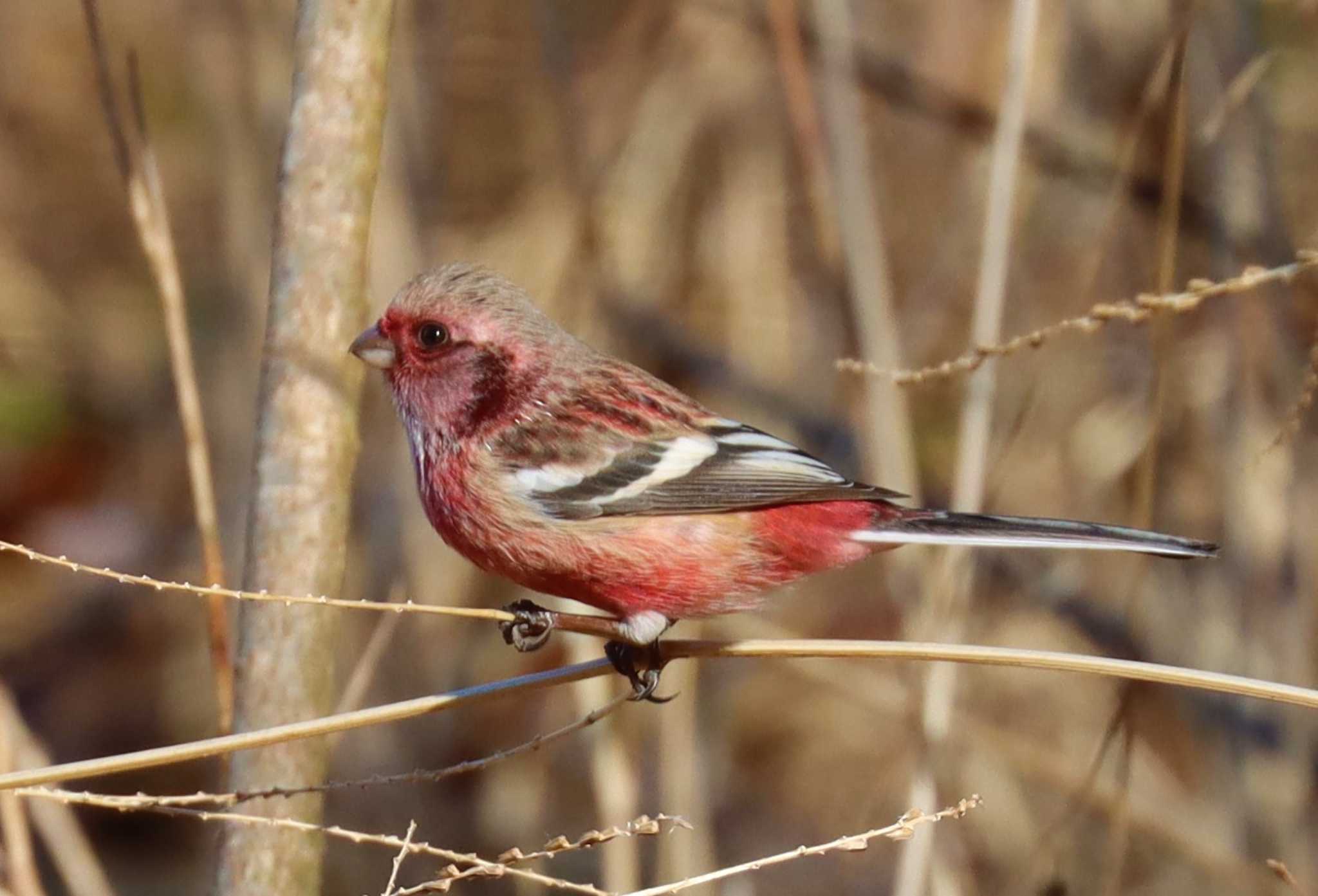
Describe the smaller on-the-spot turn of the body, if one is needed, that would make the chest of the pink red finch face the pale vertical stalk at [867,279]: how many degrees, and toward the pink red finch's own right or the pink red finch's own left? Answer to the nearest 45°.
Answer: approximately 135° to the pink red finch's own right

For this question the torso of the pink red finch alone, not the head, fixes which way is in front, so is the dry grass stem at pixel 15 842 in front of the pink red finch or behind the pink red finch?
in front

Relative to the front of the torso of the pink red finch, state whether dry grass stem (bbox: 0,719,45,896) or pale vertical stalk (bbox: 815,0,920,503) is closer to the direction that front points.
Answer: the dry grass stem

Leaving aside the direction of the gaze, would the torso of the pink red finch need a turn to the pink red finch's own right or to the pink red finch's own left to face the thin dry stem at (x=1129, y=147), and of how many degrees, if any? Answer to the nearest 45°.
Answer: approximately 180°

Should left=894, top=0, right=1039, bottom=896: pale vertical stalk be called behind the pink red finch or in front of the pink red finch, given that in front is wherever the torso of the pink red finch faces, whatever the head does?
behind

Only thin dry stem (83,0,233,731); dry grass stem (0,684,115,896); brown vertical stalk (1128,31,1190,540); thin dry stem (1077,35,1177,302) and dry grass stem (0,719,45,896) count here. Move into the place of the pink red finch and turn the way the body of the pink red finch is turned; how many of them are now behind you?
2

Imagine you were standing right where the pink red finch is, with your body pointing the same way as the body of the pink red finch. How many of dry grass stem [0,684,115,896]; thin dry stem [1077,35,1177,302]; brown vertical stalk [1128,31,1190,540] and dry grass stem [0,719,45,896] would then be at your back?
2

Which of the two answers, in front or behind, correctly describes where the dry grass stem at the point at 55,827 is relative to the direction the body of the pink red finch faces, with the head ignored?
in front

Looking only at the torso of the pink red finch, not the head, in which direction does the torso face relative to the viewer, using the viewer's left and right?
facing to the left of the viewer
